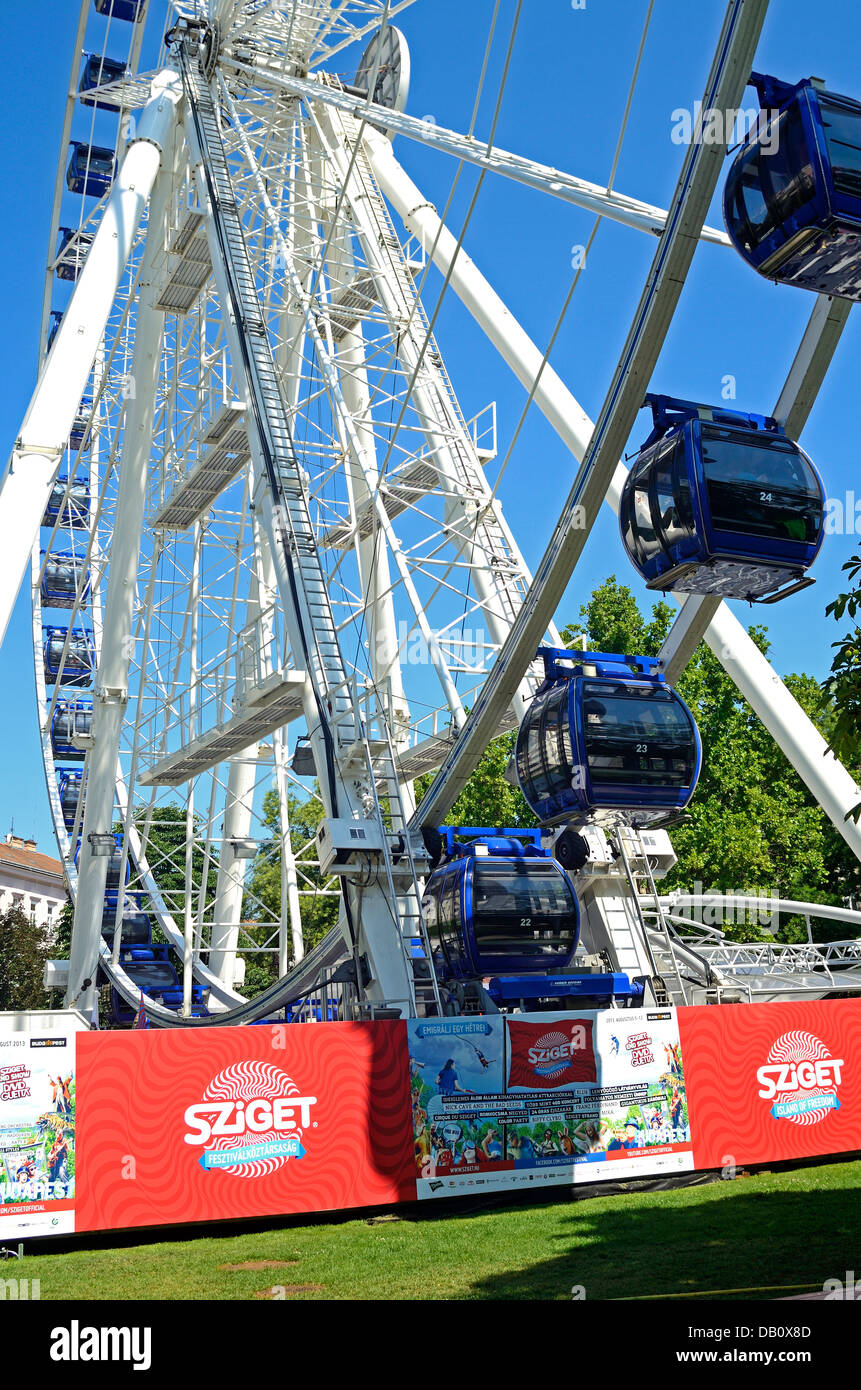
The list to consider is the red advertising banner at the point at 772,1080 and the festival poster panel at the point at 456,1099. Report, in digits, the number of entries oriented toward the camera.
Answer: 2

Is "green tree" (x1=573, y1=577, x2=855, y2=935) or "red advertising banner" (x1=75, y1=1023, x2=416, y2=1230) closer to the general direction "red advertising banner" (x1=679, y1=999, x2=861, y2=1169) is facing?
the red advertising banner

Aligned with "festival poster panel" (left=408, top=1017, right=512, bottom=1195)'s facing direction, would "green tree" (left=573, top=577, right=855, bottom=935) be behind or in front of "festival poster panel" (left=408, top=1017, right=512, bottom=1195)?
behind

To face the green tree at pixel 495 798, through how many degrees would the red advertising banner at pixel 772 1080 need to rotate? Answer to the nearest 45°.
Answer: approximately 180°

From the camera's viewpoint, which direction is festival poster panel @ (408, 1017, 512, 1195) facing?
toward the camera

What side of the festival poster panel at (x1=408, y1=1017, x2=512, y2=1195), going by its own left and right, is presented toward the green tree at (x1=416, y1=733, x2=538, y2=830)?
back

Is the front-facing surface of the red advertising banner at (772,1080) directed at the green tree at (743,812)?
no

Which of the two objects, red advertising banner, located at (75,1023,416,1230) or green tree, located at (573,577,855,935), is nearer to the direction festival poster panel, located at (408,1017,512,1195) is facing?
the red advertising banner

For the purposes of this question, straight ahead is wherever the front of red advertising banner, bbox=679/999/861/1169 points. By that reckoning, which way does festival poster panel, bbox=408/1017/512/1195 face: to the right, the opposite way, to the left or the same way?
the same way
